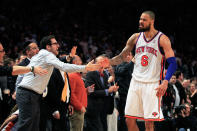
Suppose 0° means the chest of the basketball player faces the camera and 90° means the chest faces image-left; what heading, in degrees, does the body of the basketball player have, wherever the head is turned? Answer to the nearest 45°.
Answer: approximately 45°

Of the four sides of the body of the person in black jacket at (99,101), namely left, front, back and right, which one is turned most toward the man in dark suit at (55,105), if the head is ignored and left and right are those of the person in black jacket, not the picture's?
right

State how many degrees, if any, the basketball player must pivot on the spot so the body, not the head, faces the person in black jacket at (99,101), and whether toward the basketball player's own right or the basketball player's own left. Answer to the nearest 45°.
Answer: approximately 90° to the basketball player's own right

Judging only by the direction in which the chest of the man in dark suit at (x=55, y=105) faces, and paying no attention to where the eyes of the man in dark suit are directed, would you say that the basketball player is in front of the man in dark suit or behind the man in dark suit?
in front

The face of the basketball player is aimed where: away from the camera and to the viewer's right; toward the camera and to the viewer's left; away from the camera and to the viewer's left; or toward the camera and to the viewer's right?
toward the camera and to the viewer's left

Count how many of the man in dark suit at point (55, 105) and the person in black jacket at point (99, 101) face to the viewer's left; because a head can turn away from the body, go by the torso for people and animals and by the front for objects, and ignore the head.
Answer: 0

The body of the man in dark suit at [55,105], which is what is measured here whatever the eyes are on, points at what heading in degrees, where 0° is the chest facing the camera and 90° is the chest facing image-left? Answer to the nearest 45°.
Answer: approximately 315°

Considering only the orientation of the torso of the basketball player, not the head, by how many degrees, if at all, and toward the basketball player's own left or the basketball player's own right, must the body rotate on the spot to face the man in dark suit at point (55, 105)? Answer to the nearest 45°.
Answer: approximately 45° to the basketball player's own right

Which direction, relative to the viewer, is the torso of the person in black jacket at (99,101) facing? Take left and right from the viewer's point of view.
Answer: facing the viewer and to the right of the viewer
